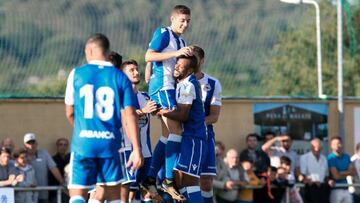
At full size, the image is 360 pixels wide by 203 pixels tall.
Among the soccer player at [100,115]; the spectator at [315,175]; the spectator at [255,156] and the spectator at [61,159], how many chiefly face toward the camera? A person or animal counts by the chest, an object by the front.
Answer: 3

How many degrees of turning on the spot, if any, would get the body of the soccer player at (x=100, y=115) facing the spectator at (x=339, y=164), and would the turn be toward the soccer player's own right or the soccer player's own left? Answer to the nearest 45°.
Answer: approximately 45° to the soccer player's own right

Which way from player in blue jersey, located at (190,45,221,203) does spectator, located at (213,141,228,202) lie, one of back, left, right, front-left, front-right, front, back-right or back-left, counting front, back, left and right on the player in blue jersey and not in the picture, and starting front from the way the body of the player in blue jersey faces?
back-right

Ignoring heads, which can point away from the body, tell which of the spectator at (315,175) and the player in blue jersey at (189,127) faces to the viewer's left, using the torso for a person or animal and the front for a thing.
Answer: the player in blue jersey

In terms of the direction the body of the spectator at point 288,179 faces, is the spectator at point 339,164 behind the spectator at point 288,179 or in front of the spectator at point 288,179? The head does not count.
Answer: behind

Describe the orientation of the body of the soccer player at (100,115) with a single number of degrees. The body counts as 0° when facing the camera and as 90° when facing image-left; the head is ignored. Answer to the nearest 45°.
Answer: approximately 180°
